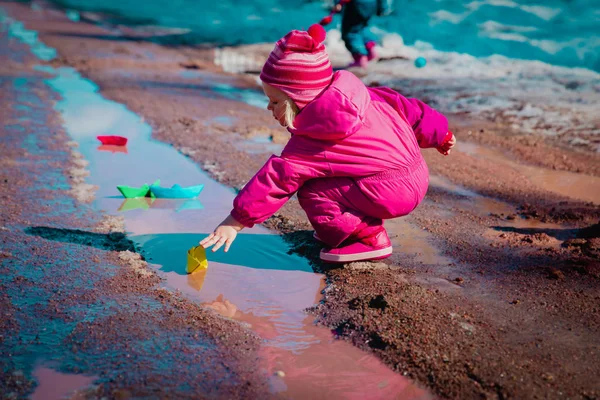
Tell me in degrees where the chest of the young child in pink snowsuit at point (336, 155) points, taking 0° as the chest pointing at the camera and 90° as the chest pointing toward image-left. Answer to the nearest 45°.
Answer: approximately 90°

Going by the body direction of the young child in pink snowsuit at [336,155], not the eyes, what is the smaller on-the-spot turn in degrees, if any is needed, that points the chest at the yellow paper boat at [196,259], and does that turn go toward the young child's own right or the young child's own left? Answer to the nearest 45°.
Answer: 0° — they already face it

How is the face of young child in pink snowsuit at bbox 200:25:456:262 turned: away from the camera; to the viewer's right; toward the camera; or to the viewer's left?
to the viewer's left
